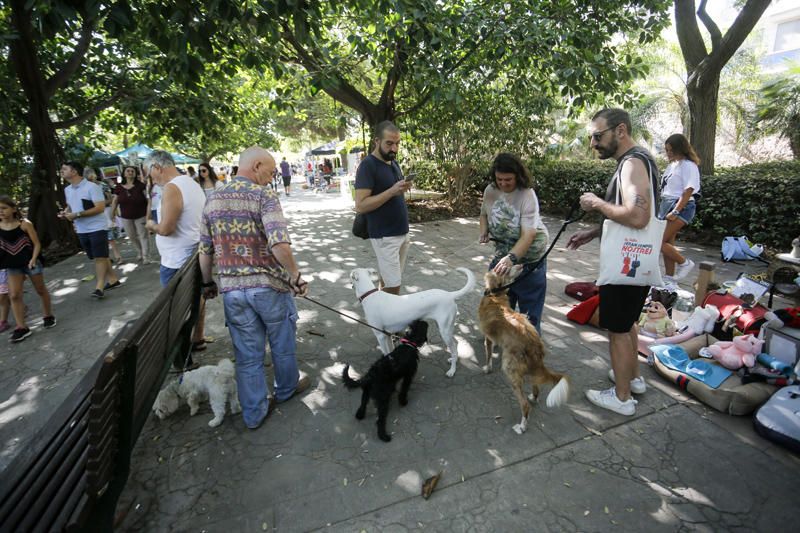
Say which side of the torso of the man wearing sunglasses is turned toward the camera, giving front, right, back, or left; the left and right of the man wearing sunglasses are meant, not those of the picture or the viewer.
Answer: left

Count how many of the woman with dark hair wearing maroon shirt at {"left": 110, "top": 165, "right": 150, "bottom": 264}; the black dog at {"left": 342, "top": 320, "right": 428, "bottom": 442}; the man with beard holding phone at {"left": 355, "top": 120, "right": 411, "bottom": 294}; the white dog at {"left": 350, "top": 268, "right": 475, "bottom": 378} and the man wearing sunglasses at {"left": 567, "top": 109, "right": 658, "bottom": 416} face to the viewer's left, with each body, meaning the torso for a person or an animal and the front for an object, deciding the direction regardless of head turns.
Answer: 2

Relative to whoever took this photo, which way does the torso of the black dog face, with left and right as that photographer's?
facing away from the viewer and to the right of the viewer

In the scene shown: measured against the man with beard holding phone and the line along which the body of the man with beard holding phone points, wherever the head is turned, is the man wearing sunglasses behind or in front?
in front

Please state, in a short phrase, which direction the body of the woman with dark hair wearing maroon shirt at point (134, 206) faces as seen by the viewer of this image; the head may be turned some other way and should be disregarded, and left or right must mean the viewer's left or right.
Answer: facing the viewer

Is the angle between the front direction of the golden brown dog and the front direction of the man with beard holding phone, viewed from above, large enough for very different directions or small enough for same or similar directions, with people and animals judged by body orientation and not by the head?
very different directions

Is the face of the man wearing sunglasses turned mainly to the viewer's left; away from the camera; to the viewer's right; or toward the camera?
to the viewer's left

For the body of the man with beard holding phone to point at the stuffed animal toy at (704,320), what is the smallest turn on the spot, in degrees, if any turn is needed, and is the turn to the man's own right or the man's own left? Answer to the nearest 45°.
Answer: approximately 45° to the man's own left

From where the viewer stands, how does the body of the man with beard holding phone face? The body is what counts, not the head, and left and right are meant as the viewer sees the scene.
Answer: facing the viewer and to the right of the viewer

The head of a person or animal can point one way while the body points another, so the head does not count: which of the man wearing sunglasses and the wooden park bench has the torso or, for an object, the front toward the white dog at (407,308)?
the man wearing sunglasses

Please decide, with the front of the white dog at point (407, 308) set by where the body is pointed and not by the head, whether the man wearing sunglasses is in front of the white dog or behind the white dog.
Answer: behind

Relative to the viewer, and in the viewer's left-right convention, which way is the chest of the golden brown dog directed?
facing away from the viewer and to the left of the viewer
